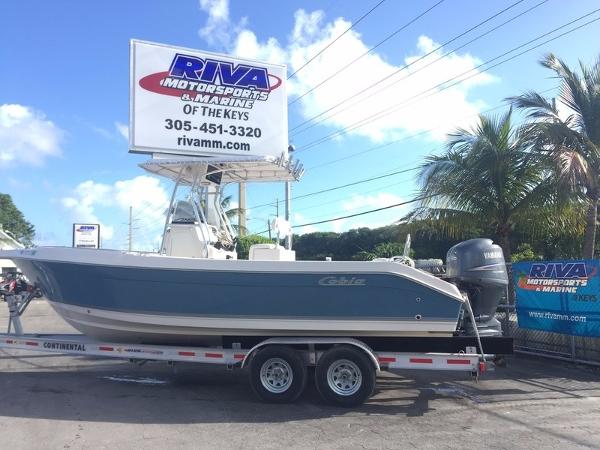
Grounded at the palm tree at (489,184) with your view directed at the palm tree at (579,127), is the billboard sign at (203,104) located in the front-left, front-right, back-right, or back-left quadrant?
back-right

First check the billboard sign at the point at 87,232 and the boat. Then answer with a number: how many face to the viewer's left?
1

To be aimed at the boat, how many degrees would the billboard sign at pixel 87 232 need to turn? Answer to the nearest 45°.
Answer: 0° — it already faces it

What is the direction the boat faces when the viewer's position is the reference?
facing to the left of the viewer

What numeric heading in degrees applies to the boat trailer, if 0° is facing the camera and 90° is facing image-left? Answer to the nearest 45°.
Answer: approximately 90°

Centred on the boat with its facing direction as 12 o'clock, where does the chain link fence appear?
The chain link fence is roughly at 5 o'clock from the boat.

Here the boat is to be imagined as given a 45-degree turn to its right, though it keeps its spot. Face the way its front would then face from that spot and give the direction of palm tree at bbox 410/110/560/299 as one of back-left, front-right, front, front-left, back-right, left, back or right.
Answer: right

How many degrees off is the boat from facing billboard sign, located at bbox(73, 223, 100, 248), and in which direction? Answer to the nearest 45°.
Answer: approximately 90° to its right

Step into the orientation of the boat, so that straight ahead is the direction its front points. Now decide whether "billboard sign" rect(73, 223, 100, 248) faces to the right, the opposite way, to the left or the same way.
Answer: to the left

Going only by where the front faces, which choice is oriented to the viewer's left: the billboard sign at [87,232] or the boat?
the boat
